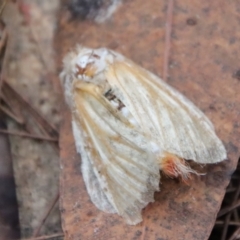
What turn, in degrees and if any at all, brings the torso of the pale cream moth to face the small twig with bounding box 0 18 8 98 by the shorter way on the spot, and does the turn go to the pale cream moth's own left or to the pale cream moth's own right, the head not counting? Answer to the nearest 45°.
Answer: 0° — it already faces it

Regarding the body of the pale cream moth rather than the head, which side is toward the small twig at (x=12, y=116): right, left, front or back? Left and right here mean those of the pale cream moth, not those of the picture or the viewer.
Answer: front

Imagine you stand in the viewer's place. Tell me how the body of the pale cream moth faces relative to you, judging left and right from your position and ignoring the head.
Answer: facing away from the viewer and to the left of the viewer

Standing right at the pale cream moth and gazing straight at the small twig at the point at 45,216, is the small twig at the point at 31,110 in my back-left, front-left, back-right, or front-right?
front-right

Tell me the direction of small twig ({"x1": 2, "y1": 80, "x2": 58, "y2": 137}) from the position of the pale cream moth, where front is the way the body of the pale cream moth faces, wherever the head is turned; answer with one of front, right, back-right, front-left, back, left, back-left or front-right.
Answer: front
